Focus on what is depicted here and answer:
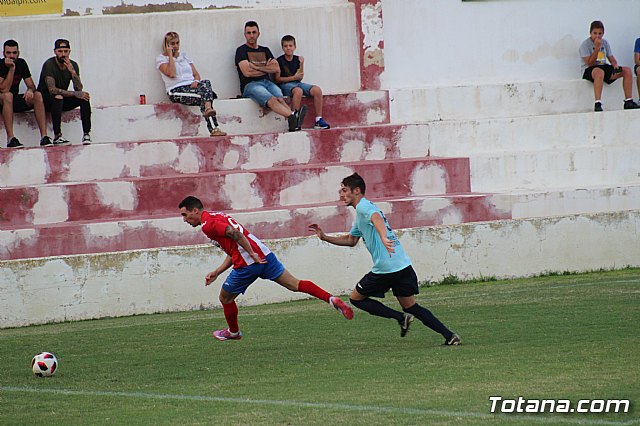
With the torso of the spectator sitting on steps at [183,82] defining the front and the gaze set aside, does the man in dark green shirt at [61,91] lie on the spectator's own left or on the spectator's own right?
on the spectator's own right

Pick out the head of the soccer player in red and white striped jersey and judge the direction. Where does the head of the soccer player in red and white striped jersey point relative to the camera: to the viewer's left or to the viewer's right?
to the viewer's left

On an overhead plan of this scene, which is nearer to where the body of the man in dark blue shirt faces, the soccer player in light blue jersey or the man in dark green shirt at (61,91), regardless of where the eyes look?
the soccer player in light blue jersey

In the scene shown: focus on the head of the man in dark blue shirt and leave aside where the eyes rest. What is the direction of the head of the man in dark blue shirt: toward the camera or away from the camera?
toward the camera

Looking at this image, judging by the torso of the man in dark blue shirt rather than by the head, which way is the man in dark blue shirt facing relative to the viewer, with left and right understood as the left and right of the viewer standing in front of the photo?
facing the viewer and to the right of the viewer

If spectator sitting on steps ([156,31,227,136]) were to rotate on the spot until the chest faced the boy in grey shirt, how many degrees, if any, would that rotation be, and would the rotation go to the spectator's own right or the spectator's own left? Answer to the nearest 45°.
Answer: approximately 45° to the spectator's own left

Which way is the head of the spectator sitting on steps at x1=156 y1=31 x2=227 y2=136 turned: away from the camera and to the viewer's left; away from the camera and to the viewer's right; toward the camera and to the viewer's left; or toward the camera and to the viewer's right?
toward the camera and to the viewer's right

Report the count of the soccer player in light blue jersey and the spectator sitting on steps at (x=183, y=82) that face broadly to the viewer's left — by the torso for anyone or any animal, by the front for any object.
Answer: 1

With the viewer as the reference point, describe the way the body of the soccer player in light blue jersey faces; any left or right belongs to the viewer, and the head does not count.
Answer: facing to the left of the viewer

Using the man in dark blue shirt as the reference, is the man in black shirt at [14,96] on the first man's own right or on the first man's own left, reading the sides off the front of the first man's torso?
on the first man's own right

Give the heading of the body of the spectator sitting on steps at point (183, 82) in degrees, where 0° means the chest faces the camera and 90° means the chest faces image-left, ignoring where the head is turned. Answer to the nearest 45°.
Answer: approximately 315°

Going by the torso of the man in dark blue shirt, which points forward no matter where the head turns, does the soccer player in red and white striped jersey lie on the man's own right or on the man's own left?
on the man's own right

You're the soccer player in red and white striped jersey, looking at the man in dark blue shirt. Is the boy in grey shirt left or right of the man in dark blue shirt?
right

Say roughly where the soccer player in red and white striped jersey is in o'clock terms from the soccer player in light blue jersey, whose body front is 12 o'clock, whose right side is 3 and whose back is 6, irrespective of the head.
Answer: The soccer player in red and white striped jersey is roughly at 1 o'clock from the soccer player in light blue jersey.

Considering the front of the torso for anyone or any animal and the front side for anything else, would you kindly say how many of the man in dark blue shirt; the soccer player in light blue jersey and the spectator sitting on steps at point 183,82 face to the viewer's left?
1
